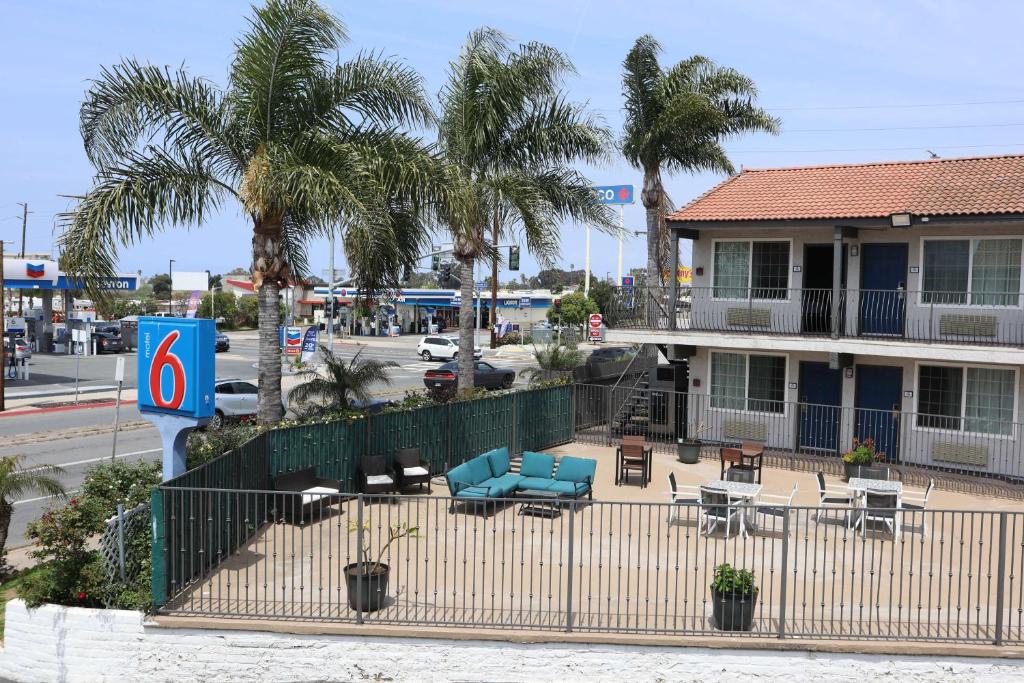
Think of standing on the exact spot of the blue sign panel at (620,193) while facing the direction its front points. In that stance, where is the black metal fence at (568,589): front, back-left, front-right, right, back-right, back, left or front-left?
front

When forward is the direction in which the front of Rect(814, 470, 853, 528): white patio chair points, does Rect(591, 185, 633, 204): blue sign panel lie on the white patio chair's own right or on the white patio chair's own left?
on the white patio chair's own left

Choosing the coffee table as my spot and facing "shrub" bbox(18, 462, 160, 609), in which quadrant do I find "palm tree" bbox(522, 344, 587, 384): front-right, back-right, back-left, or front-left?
back-right

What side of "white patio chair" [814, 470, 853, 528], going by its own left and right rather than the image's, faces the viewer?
right

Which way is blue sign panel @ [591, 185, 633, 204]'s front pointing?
toward the camera

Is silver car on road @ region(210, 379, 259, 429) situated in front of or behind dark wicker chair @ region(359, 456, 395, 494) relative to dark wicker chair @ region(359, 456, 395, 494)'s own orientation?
behind

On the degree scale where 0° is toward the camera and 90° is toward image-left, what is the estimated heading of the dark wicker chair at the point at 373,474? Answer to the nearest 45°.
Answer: approximately 315°

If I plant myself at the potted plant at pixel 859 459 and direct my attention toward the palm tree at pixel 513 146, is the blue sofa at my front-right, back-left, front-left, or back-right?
front-left

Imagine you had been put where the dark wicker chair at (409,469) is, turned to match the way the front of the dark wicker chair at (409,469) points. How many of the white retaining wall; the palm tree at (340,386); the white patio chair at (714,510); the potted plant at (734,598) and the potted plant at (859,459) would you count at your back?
1

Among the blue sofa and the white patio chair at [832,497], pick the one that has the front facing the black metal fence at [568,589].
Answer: the blue sofa

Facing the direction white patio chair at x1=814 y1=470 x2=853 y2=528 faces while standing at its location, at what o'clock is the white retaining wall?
The white retaining wall is roughly at 4 o'clock from the white patio chair.

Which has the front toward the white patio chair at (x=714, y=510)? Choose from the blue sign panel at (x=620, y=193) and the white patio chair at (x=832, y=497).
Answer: the blue sign panel

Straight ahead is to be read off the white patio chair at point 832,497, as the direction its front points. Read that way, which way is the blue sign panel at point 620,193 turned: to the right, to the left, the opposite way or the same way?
to the right

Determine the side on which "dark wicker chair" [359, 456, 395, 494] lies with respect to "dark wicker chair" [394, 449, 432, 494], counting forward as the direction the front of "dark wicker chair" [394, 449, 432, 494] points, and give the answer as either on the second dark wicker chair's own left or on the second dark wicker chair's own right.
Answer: on the second dark wicker chair's own right

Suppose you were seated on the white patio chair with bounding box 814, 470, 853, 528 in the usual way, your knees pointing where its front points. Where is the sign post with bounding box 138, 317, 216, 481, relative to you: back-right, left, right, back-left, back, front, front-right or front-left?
back-right

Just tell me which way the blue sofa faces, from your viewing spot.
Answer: facing the viewer

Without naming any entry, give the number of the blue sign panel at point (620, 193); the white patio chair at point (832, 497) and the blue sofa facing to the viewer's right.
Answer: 1

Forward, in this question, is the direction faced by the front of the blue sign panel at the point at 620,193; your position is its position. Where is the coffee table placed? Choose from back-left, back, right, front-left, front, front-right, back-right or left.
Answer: front
